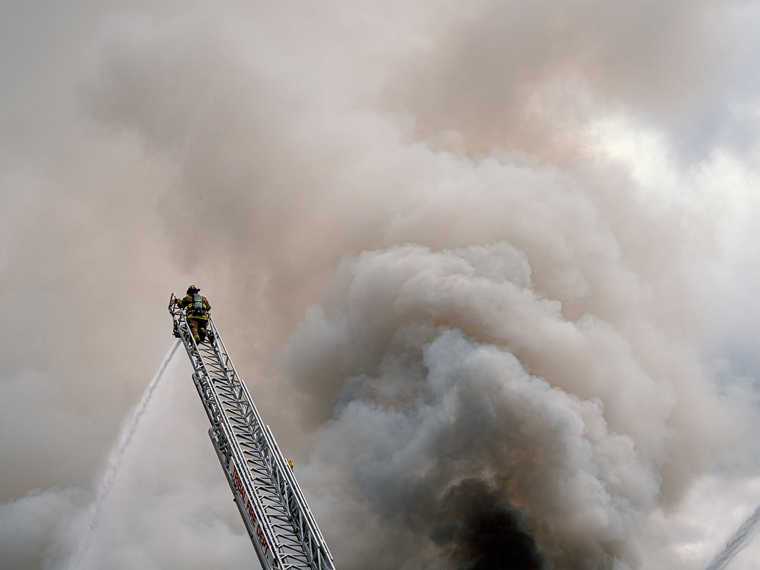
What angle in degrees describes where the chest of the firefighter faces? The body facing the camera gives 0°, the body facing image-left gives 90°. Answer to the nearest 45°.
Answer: approximately 135°
